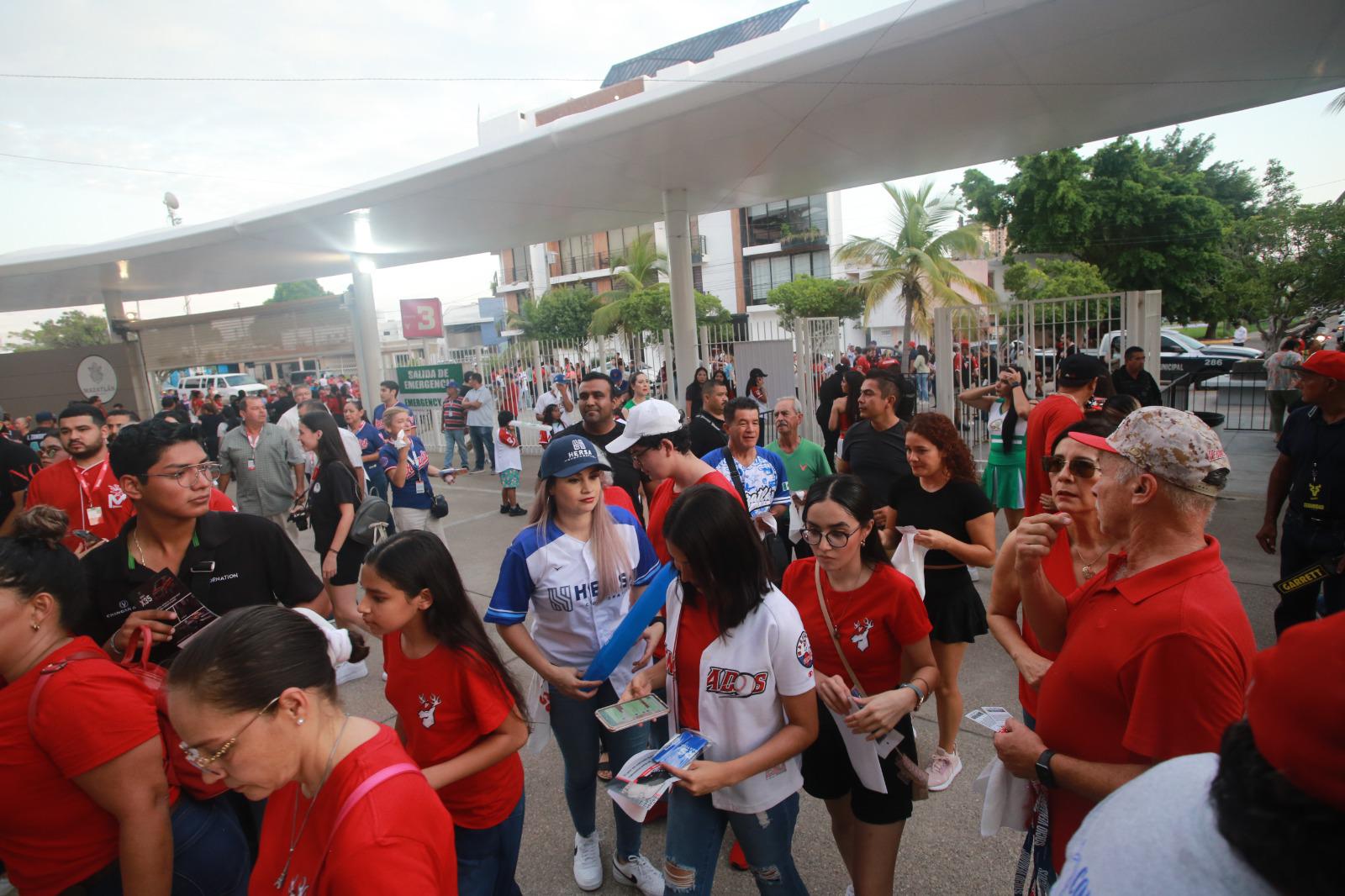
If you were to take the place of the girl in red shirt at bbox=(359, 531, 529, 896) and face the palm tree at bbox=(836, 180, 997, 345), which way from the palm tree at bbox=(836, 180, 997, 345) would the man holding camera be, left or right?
left

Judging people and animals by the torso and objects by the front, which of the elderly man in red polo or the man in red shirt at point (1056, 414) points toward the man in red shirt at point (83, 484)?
the elderly man in red polo

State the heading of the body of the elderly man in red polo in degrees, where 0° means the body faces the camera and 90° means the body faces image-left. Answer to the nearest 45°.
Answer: approximately 90°

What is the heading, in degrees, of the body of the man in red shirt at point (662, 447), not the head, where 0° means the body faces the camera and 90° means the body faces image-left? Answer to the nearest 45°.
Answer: approximately 90°

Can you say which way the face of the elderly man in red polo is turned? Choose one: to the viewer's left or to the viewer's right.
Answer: to the viewer's left

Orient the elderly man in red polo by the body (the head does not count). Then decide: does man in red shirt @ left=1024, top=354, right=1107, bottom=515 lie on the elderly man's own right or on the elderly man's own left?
on the elderly man's own right

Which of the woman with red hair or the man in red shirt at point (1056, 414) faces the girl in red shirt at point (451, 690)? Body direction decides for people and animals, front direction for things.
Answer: the woman with red hair

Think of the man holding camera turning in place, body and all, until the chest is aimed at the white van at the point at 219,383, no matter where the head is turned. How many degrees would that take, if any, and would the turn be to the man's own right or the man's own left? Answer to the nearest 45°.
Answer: approximately 180°

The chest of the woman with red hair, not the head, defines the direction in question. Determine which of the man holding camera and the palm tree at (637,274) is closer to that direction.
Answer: the man holding camera

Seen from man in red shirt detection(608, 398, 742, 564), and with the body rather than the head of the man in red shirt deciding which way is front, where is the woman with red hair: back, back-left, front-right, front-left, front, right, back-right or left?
back

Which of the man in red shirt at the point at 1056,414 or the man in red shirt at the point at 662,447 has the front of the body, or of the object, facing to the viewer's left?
the man in red shirt at the point at 662,447
